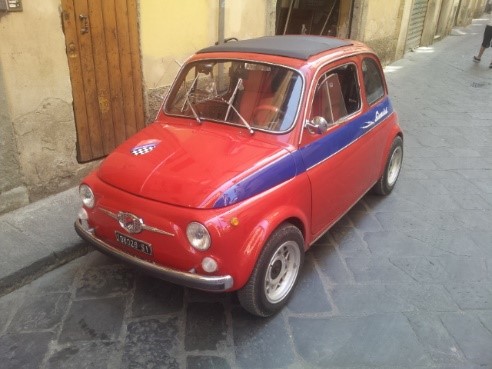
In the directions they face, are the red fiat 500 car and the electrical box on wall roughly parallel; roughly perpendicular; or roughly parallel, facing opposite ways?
roughly perpendicular

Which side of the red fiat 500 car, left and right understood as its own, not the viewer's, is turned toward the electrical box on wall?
right

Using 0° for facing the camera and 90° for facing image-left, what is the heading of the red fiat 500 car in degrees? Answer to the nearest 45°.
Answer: approximately 45°
